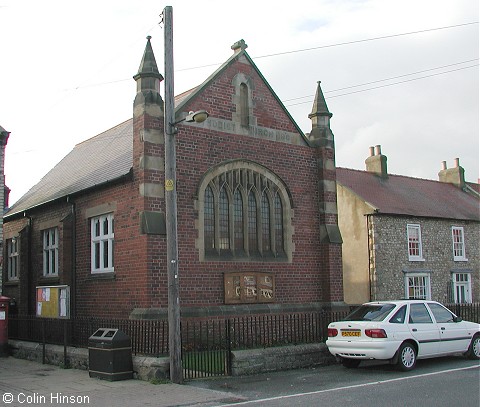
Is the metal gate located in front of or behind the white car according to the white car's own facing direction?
behind

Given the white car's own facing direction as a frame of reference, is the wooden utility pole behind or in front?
behind

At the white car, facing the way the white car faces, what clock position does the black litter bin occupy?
The black litter bin is roughly at 7 o'clock from the white car.

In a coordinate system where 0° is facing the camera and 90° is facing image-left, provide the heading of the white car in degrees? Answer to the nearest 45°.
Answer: approximately 225°

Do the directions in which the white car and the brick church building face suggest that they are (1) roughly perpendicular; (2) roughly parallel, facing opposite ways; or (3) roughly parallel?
roughly perpendicular

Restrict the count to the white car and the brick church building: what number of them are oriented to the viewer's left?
0

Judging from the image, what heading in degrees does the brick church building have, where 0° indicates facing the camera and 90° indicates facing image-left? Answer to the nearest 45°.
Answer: approximately 315°
